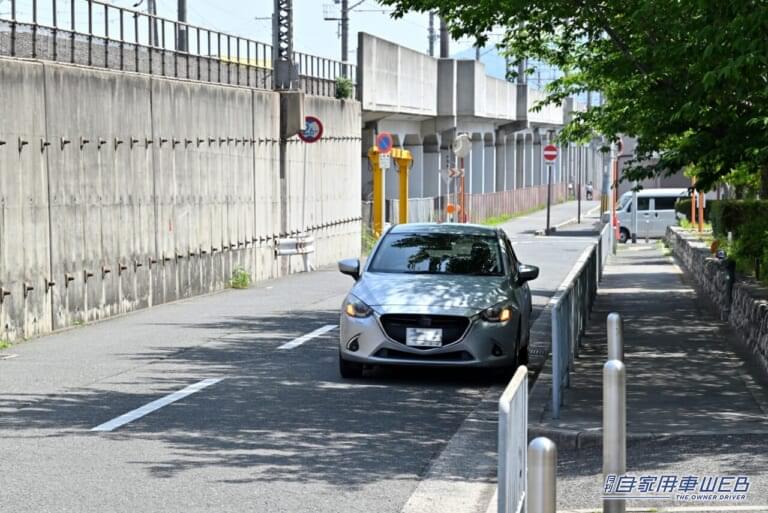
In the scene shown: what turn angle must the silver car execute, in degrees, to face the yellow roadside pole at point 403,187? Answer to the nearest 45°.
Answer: approximately 180°

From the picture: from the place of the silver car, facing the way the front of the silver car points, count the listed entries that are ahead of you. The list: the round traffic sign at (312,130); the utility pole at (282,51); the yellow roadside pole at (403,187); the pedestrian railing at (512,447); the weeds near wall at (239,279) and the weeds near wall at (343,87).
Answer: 1

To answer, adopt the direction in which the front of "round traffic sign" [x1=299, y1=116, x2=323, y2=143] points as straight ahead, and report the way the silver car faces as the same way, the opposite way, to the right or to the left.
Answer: the same way

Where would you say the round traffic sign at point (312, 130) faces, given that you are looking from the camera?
facing the viewer

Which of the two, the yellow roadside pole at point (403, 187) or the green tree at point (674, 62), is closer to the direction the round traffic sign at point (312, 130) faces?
the green tree

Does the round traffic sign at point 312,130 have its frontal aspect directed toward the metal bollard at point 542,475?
yes

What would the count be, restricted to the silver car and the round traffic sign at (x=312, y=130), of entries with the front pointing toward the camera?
2

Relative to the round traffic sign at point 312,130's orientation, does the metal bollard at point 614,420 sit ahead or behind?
ahead

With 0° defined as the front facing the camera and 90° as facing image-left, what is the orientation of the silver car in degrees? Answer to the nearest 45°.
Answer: approximately 0°

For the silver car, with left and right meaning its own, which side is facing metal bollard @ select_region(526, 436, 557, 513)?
front

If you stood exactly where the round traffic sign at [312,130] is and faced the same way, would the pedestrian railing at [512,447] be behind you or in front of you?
in front
